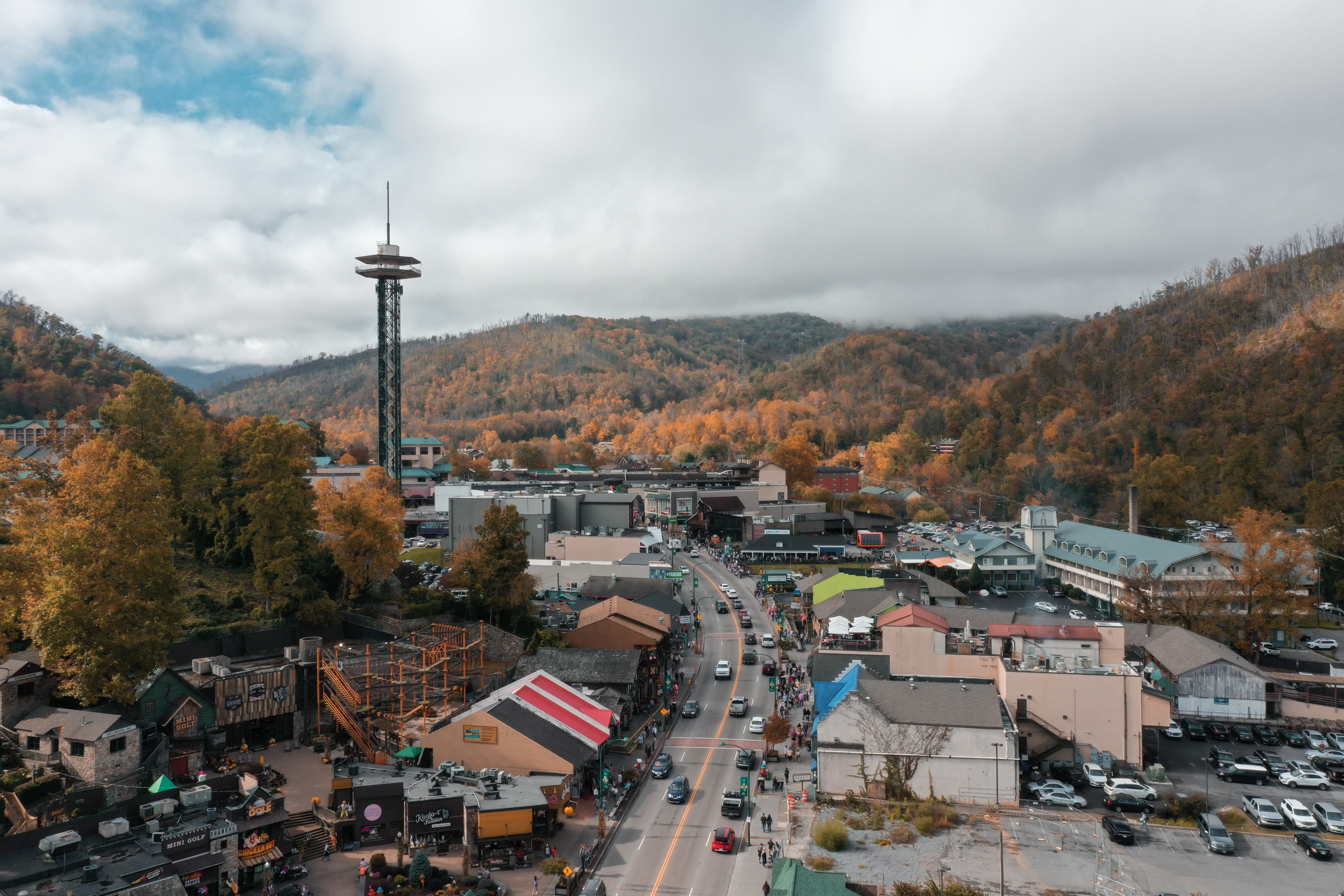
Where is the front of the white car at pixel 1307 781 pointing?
to the viewer's left

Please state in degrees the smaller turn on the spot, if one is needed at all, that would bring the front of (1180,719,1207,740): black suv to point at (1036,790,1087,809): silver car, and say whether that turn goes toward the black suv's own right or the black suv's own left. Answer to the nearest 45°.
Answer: approximately 45° to the black suv's own right

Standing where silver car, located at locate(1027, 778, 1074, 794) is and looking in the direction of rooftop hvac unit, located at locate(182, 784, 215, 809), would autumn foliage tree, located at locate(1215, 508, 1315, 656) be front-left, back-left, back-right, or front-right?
back-right

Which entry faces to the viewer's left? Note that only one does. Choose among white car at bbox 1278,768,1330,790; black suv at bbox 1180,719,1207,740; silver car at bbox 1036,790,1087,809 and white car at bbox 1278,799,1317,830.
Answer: white car at bbox 1278,768,1330,790

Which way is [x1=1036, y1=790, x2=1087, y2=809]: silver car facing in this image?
to the viewer's right

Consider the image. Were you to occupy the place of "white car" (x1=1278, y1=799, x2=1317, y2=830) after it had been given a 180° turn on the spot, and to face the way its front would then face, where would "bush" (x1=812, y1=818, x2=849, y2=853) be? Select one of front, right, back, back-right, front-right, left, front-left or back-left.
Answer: left

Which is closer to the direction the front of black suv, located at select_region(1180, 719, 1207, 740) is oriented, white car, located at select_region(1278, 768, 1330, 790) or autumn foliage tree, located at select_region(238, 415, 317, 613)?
the white car

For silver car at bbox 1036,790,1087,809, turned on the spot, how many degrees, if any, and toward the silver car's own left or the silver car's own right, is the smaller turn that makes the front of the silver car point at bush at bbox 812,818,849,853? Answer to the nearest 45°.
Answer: approximately 135° to the silver car's own right
